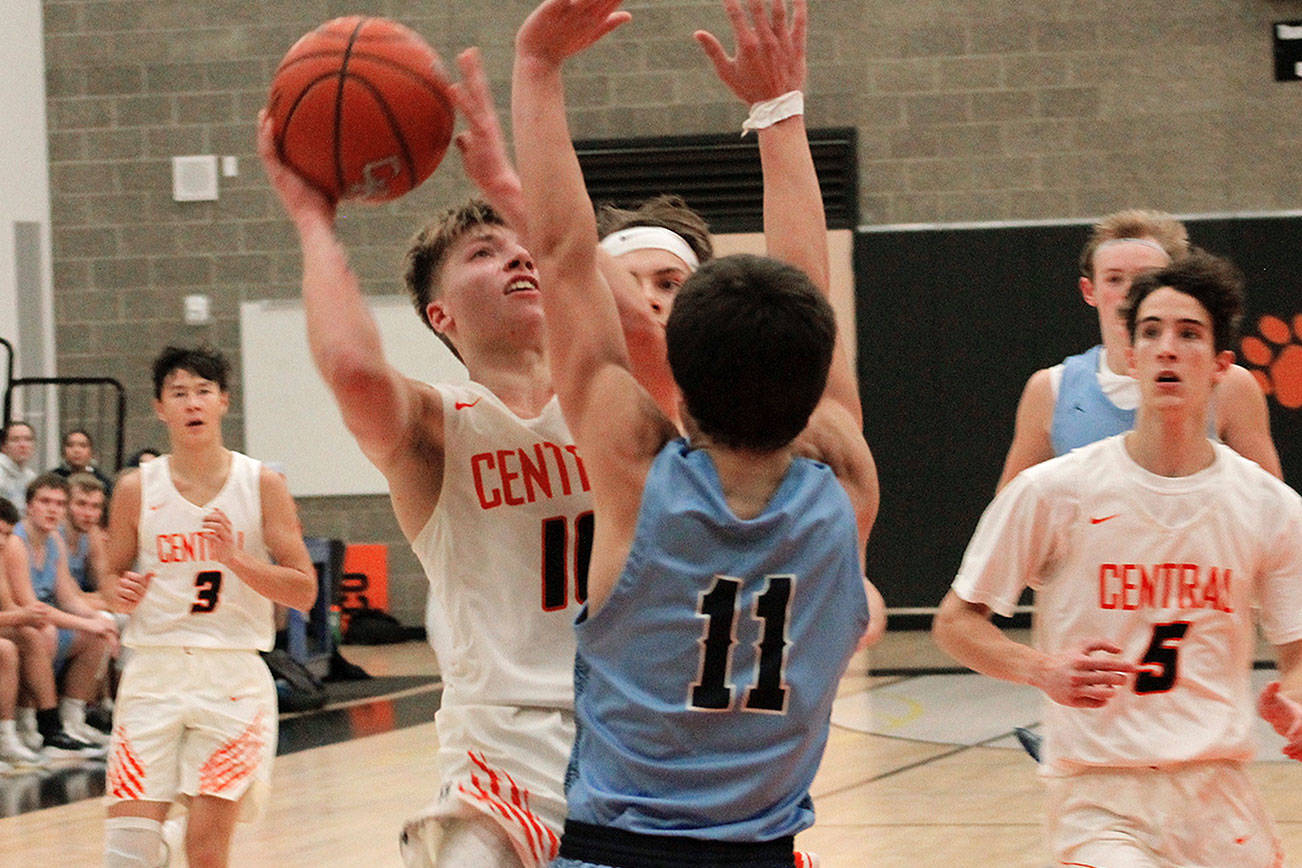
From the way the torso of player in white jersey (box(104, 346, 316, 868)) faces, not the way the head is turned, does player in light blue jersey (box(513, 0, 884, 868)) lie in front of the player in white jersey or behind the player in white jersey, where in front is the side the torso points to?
in front

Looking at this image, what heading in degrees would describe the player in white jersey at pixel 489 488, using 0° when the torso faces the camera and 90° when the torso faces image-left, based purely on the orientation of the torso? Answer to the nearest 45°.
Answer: approximately 315°

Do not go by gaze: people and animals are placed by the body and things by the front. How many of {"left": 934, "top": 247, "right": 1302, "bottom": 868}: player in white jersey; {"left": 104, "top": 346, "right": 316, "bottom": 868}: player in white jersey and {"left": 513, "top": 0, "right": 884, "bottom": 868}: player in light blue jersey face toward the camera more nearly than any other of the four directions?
2

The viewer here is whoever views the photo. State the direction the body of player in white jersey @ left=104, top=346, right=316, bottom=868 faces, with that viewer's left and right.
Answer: facing the viewer

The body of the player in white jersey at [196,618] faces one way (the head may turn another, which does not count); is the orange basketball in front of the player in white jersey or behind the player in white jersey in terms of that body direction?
in front

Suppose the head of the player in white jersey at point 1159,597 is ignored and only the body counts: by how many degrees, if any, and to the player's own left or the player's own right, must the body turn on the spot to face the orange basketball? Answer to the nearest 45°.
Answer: approximately 45° to the player's own right

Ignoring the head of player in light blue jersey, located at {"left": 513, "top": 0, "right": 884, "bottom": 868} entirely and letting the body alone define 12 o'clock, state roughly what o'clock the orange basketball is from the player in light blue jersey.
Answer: The orange basketball is roughly at 11 o'clock from the player in light blue jersey.

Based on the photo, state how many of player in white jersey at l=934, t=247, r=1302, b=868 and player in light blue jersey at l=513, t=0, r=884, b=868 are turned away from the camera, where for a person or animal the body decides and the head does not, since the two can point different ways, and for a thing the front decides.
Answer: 1

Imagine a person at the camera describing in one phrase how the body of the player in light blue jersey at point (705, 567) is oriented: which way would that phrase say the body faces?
away from the camera

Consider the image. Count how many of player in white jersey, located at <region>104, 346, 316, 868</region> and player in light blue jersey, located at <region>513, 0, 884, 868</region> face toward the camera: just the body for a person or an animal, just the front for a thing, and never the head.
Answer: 1
